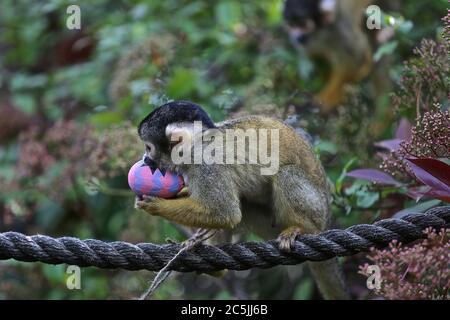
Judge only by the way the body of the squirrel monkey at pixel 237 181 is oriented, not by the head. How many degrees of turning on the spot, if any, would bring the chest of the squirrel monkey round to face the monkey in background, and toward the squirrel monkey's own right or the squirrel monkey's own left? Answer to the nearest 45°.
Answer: approximately 90° to the squirrel monkey's own right

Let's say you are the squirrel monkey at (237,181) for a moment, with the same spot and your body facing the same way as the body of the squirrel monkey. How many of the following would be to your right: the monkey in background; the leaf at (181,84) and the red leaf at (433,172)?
2

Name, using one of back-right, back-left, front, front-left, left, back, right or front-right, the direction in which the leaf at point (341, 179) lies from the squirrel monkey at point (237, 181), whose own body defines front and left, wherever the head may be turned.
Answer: back-right

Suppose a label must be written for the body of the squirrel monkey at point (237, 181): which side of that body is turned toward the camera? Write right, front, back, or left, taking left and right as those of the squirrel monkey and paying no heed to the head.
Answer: left

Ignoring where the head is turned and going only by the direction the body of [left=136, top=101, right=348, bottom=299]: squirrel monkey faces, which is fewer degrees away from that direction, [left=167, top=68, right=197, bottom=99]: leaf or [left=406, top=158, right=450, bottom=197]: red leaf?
the leaf

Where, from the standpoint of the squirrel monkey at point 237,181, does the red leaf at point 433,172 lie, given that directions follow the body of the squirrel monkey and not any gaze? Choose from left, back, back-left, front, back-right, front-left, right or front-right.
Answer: back-left
